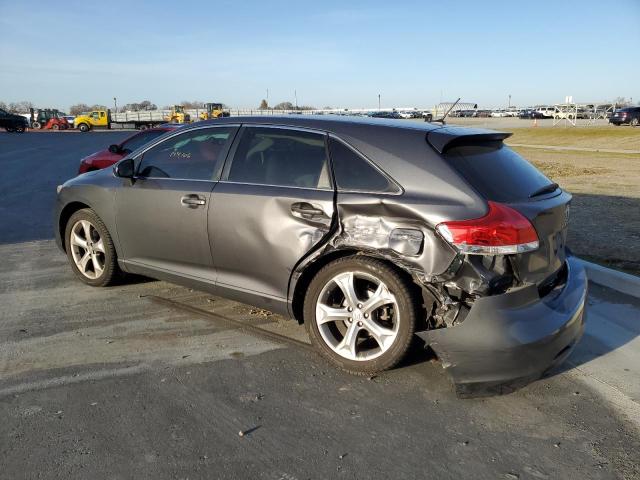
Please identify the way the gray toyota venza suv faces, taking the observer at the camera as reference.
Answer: facing away from the viewer and to the left of the viewer

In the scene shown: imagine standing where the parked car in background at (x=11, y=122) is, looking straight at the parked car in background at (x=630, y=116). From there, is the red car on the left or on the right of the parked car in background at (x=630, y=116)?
right

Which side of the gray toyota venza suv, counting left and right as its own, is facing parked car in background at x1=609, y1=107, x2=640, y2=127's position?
right

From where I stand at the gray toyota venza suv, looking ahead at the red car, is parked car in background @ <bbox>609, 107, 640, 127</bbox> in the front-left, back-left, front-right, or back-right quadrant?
front-right

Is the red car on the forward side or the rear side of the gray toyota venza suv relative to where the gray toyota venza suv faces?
on the forward side

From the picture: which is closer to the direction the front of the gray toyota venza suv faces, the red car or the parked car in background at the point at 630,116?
the red car
